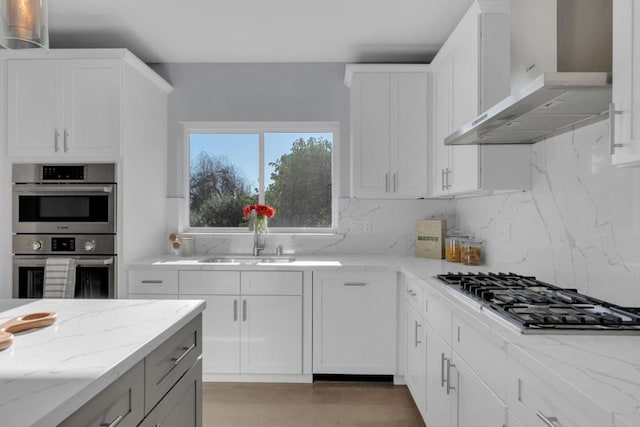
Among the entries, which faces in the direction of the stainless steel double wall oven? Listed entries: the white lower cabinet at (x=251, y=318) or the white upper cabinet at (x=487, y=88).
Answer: the white upper cabinet

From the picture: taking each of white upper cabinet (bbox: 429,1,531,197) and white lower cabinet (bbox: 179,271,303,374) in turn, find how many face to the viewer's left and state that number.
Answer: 1

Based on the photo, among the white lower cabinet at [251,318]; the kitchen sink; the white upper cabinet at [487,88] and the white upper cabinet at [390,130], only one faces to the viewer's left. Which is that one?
the white upper cabinet at [487,88]

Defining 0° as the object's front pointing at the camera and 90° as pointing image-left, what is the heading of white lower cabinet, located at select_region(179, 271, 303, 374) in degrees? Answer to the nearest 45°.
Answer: approximately 0°

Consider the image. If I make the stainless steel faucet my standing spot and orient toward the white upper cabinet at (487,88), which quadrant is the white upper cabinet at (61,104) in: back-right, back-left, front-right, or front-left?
back-right

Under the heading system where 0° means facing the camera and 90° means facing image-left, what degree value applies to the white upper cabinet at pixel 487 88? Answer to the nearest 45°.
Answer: approximately 90°

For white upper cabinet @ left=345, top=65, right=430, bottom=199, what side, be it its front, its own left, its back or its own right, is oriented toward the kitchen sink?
right

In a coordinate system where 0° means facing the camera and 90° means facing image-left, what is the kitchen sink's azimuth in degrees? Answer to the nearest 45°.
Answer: approximately 0°
